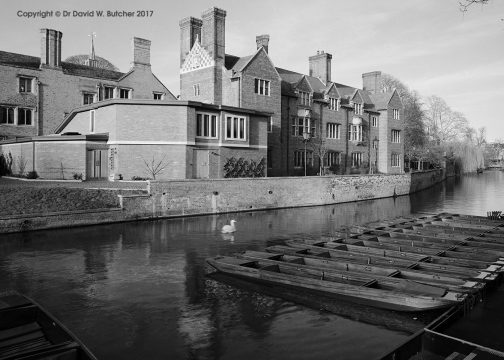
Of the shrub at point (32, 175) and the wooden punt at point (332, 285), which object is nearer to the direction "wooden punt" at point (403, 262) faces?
the shrub

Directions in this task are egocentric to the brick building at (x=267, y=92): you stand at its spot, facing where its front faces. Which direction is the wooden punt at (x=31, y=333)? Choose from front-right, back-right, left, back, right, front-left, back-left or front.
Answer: front-right

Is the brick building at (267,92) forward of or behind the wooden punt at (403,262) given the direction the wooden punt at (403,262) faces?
forward

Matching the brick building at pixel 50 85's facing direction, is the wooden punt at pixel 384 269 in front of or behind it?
in front

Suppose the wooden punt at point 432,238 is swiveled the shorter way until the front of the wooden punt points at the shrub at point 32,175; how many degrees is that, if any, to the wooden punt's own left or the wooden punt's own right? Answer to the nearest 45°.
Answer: approximately 45° to the wooden punt's own left

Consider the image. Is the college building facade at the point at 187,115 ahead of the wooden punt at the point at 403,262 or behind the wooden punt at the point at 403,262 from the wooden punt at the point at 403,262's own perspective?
ahead

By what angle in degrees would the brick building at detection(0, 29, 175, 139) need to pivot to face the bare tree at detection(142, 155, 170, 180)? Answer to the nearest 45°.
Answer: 0° — it already faces it

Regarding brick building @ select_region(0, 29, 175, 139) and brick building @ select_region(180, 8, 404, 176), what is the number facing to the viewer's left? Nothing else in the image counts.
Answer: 0

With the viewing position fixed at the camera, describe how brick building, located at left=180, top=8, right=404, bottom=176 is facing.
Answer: facing the viewer and to the right of the viewer

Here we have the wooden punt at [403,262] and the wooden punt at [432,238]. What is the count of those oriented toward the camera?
0

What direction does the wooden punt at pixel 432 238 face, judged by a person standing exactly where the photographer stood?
facing away from the viewer and to the left of the viewer
